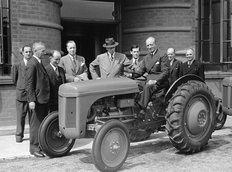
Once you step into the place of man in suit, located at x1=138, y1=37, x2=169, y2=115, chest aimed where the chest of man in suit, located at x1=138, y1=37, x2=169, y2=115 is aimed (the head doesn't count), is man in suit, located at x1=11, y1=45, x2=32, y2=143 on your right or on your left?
on your right

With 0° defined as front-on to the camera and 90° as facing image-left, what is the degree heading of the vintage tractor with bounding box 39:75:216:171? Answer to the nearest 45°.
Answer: approximately 45°

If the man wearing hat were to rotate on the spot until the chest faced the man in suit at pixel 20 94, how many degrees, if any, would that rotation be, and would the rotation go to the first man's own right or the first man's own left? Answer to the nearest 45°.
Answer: approximately 90° to the first man's own right

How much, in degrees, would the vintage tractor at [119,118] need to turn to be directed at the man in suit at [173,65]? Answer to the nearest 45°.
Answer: approximately 180°

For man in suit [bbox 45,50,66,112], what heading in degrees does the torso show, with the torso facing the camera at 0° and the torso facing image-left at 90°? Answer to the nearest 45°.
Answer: approximately 315°

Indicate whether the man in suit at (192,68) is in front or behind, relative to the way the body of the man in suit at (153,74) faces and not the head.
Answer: behind
